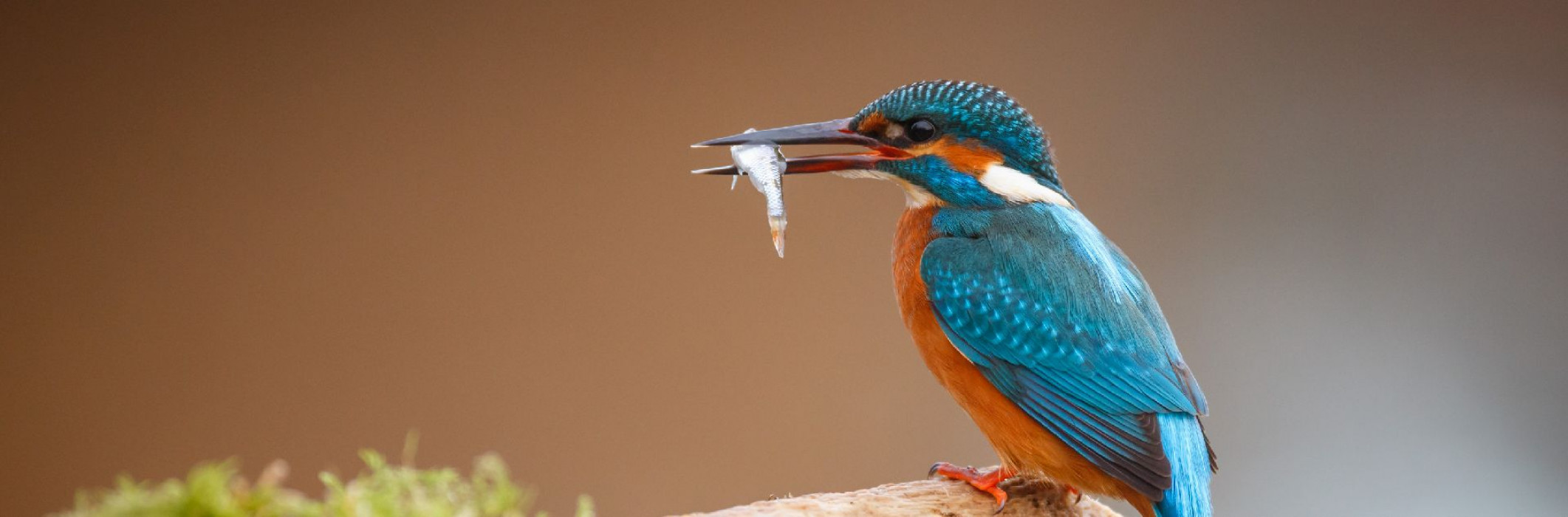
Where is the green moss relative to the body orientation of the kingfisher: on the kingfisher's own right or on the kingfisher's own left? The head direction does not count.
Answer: on the kingfisher's own left

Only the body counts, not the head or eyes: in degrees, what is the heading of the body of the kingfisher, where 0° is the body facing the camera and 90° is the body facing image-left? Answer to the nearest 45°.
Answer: approximately 90°
